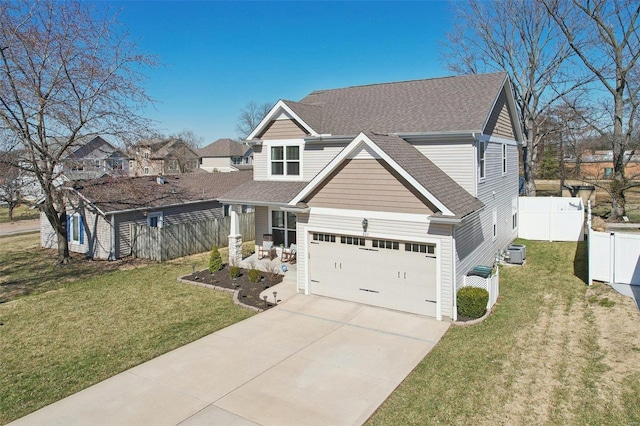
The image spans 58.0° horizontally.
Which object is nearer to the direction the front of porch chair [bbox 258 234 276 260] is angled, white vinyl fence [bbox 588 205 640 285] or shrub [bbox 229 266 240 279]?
the shrub

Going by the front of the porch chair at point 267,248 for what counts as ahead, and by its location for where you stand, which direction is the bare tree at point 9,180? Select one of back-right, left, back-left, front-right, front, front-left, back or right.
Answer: front-right

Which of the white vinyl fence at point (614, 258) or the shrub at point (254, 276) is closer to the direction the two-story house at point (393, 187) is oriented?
the shrub

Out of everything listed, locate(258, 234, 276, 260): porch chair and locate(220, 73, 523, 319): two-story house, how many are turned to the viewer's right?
0

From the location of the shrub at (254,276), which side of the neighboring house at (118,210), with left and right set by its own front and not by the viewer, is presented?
left

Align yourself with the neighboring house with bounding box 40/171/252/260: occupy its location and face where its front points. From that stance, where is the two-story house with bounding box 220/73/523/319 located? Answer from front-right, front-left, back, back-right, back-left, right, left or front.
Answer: left

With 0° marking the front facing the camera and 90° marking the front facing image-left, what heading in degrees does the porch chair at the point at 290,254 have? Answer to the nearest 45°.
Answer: approximately 45°

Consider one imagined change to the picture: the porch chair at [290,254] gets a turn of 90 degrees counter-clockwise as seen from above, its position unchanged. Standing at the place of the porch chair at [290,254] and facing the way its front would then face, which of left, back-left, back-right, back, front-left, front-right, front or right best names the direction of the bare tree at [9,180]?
back-right

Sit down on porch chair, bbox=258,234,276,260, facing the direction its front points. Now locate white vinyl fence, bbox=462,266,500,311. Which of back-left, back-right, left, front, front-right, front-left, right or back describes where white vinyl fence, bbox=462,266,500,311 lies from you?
left

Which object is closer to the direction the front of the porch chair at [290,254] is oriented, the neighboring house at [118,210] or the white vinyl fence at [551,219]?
the neighboring house

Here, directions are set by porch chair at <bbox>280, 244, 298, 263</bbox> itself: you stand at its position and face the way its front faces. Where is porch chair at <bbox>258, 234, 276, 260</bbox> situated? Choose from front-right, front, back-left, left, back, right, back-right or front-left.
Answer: right

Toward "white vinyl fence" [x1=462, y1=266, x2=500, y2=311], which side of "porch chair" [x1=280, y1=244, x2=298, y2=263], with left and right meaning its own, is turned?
left

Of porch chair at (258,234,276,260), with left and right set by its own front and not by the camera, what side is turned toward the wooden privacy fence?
right
